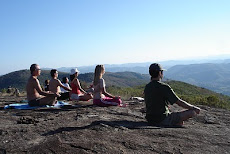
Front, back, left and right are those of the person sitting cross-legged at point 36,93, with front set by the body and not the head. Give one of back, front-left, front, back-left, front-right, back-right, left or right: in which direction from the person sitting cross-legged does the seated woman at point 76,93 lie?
front-left

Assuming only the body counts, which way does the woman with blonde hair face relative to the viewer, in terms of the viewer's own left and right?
facing to the right of the viewer

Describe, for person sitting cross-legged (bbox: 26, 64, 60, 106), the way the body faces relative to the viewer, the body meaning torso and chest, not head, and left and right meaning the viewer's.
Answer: facing to the right of the viewer

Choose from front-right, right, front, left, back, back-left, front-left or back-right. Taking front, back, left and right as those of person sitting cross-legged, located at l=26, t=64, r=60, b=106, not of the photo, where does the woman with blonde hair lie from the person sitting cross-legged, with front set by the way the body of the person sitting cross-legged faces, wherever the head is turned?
front
